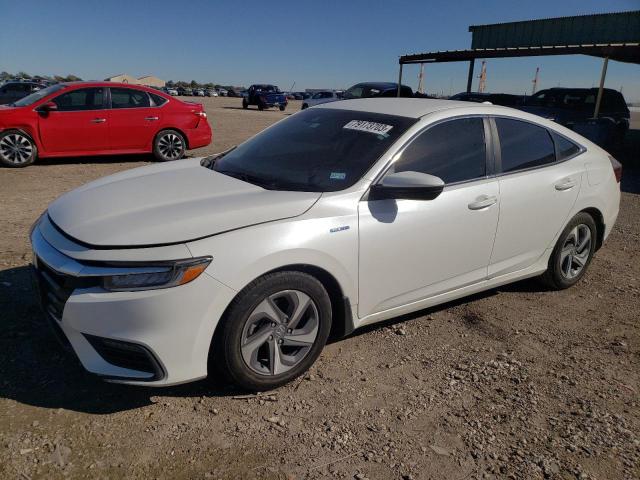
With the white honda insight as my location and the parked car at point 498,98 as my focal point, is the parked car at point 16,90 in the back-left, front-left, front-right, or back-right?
front-left

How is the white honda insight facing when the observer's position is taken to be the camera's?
facing the viewer and to the left of the viewer

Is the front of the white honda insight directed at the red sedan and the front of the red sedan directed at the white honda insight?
no

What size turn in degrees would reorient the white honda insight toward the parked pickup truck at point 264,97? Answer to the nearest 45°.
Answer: approximately 135° to its right

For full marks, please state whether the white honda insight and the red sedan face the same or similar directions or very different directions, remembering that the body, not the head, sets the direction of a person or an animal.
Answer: same or similar directions

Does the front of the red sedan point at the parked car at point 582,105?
no

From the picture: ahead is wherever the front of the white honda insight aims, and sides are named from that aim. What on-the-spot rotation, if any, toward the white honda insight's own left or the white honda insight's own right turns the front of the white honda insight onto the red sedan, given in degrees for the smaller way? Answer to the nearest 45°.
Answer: approximately 90° to the white honda insight's own right

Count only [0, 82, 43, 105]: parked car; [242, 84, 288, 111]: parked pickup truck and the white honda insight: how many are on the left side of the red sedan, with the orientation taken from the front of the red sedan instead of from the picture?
1

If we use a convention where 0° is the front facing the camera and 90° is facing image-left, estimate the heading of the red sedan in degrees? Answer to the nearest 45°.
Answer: approximately 90°

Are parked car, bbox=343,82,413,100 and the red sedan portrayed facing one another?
no

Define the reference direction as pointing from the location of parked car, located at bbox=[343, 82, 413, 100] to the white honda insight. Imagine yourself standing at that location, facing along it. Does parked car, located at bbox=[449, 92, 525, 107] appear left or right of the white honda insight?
left

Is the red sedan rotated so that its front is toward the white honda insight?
no

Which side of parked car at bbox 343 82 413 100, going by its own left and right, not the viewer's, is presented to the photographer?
left

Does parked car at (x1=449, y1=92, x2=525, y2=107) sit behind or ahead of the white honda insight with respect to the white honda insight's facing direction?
behind

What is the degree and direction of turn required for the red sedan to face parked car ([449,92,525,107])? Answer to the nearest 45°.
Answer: approximately 180°

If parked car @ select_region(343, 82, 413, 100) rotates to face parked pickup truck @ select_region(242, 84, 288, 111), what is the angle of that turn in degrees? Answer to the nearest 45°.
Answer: approximately 45° to its right

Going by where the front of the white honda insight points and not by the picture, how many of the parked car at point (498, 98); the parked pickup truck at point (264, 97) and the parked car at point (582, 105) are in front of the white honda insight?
0

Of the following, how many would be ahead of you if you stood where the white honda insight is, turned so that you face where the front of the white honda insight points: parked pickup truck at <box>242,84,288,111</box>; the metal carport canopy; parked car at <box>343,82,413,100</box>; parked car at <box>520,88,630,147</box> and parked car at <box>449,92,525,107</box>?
0

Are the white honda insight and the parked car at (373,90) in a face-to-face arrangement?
no

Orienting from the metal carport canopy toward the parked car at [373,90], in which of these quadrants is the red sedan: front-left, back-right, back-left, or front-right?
front-left
